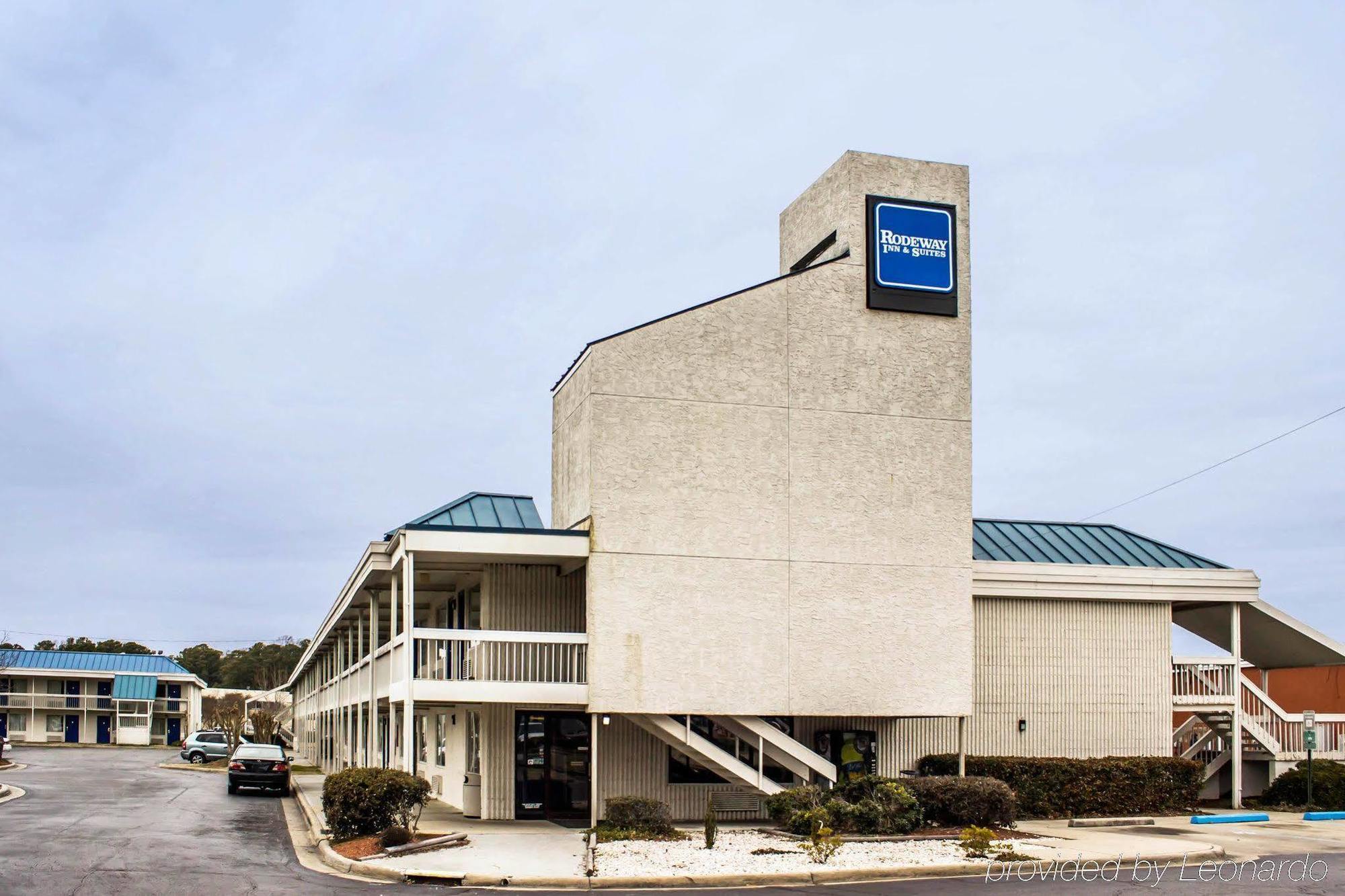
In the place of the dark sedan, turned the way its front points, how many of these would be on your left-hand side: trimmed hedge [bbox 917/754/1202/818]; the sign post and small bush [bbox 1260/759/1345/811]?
0

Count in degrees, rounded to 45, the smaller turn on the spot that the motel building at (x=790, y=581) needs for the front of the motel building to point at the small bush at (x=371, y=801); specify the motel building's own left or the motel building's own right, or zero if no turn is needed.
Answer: approximately 45° to the motel building's own right

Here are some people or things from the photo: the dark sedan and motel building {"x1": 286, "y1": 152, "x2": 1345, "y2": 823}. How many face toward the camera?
1

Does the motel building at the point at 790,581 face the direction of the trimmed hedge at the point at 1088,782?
no

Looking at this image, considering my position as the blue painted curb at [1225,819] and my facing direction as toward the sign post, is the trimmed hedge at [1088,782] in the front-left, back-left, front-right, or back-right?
back-left

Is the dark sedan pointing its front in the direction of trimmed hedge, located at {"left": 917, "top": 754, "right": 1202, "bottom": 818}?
no

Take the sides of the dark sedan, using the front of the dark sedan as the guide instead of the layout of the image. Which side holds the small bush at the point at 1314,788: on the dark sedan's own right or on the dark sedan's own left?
on the dark sedan's own right

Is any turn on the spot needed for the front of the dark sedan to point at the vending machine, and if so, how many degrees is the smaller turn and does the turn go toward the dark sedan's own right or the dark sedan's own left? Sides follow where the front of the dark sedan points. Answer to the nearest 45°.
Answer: approximately 135° to the dark sedan's own right

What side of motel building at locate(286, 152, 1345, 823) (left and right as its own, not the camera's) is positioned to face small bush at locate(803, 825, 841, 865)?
front

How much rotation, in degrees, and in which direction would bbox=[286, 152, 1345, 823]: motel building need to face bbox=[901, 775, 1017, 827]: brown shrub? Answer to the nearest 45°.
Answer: approximately 45° to its left

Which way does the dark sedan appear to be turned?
away from the camera

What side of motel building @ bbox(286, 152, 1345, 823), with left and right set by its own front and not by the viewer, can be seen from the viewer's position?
front
